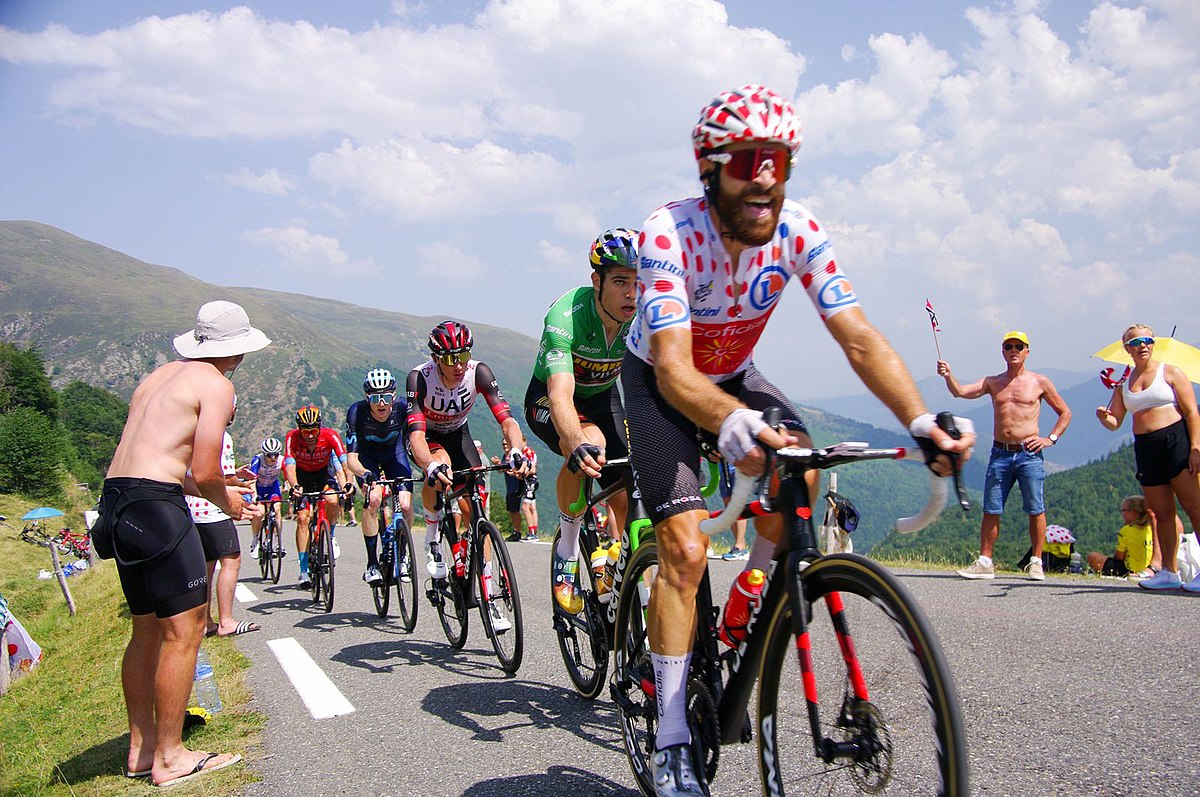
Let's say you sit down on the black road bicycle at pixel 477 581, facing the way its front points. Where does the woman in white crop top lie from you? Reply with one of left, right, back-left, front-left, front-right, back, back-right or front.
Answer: front-left

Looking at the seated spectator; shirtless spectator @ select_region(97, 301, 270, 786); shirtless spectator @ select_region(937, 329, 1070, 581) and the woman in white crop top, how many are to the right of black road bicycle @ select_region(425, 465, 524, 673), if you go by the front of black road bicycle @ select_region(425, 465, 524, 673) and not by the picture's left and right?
1

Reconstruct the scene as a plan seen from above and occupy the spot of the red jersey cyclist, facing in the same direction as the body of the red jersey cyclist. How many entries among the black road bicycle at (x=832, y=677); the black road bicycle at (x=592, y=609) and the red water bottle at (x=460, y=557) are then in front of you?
3

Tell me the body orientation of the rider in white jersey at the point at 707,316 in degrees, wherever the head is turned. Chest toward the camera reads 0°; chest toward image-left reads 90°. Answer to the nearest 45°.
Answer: approximately 315°

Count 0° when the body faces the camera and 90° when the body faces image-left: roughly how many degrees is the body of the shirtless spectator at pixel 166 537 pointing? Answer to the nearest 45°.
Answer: approximately 225°

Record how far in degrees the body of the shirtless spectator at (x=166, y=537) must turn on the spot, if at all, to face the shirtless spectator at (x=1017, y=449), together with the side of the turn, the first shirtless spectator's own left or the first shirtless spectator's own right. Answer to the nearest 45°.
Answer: approximately 45° to the first shirtless spectator's own right

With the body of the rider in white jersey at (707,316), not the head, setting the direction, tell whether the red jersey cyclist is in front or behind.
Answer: behind

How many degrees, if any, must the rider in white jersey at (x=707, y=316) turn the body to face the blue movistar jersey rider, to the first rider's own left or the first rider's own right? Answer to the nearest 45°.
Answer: approximately 180°

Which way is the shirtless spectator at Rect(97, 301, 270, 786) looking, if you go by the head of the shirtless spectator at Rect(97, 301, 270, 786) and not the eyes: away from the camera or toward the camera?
away from the camera

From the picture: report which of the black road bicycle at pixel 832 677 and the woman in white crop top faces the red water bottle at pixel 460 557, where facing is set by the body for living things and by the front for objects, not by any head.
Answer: the woman in white crop top

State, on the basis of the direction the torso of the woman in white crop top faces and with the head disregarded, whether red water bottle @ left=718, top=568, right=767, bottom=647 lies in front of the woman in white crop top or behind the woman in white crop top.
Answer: in front

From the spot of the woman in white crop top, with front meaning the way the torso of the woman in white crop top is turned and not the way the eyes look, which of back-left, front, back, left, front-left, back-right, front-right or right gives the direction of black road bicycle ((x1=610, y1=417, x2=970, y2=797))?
front-left

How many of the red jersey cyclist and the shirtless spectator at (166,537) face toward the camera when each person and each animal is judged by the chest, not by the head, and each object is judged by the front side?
1

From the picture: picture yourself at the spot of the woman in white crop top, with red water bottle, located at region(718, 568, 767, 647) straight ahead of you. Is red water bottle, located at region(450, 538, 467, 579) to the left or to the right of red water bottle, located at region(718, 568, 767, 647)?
right

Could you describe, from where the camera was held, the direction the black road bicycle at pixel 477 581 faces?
facing the viewer and to the right of the viewer
